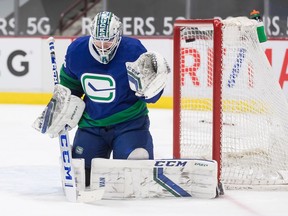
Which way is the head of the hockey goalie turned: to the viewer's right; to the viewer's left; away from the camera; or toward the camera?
toward the camera

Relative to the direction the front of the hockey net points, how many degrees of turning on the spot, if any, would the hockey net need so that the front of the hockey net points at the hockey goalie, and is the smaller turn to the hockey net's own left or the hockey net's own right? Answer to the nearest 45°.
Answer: approximately 45° to the hockey net's own left

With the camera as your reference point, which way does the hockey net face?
facing to the left of the viewer

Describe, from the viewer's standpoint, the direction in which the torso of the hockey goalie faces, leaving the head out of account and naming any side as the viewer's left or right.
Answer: facing the viewer
